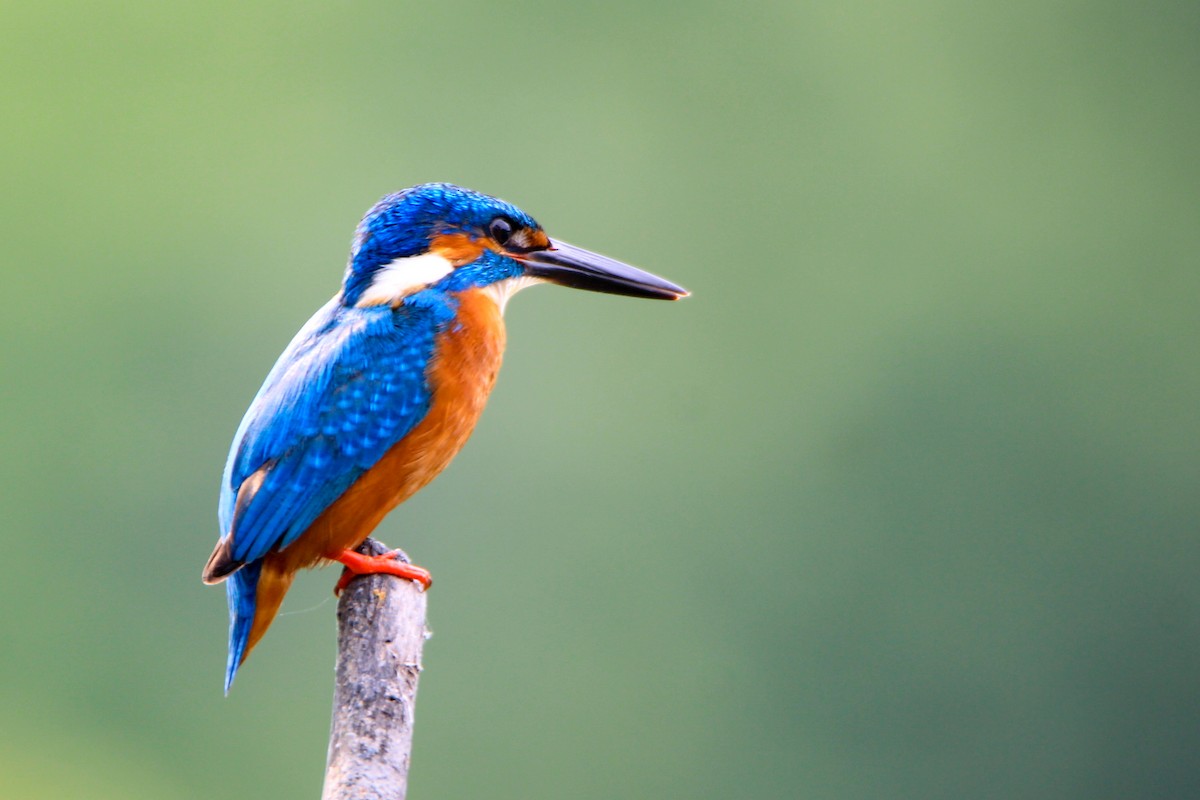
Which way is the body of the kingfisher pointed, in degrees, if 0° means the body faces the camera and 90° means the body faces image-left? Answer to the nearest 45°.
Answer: approximately 270°
